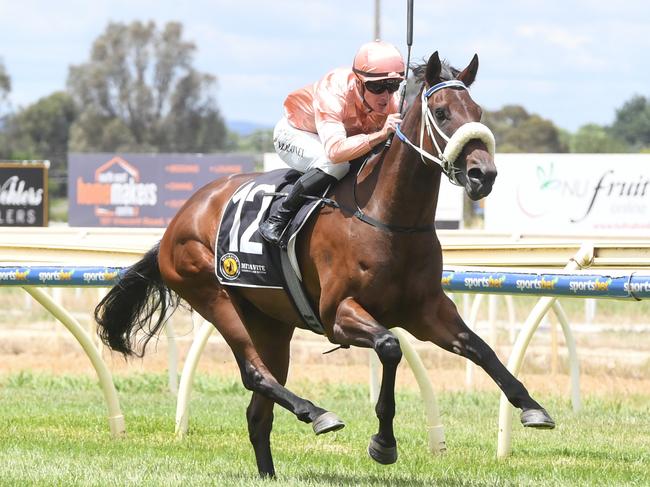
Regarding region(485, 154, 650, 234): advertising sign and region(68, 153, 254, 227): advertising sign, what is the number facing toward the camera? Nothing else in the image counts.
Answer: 2
